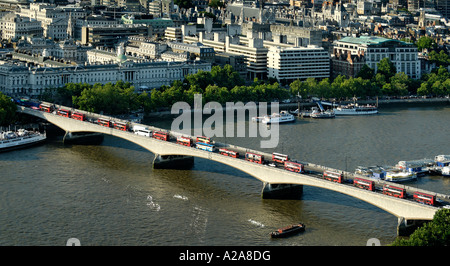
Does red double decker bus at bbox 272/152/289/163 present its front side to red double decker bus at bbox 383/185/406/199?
yes

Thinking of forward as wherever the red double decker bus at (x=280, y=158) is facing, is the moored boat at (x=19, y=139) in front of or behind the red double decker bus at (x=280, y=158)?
behind

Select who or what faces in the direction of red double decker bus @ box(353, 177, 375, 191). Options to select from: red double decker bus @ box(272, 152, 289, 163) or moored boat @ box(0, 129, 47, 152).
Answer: red double decker bus @ box(272, 152, 289, 163)

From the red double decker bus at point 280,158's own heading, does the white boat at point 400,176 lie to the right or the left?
on its left

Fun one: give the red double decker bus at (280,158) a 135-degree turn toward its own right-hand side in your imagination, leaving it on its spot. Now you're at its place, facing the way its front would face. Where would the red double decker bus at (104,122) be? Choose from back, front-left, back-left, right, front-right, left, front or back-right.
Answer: front-right

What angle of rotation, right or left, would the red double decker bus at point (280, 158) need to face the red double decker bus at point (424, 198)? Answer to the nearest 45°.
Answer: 0° — it already faces it

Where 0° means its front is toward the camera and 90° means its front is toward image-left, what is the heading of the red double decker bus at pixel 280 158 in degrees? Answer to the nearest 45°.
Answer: approximately 315°

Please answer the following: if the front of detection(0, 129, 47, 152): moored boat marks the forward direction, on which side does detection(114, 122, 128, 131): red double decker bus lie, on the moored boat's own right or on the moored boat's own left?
on the moored boat's own right

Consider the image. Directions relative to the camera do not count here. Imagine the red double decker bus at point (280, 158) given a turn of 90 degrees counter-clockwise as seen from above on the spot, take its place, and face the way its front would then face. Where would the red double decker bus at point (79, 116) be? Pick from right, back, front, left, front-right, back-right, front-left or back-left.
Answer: left
